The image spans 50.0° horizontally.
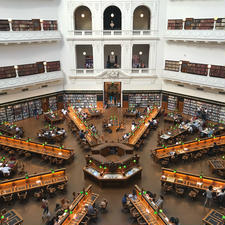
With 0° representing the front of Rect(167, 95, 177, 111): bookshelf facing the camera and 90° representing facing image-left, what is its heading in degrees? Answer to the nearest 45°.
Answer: approximately 45°

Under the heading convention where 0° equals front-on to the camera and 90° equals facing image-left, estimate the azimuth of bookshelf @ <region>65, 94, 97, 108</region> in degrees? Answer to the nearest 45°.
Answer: approximately 0°

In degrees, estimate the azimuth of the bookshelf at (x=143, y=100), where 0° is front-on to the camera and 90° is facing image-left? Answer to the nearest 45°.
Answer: approximately 0°

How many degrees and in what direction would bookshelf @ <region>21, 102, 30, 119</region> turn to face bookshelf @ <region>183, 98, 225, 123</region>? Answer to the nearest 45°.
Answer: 0° — it already faces it

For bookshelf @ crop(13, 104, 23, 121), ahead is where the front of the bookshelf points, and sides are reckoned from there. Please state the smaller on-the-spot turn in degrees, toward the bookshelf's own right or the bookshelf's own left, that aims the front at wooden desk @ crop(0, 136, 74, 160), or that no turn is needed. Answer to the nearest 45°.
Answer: approximately 45° to the bookshelf's own right

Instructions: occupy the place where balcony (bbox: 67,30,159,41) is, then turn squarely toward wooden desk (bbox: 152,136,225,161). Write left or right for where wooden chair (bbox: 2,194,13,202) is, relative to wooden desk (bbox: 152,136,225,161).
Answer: right

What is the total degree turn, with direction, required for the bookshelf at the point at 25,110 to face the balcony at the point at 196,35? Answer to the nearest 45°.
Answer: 0° — it already faces it

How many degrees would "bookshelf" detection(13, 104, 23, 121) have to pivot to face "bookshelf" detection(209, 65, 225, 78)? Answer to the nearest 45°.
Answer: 0° — it already faces it
